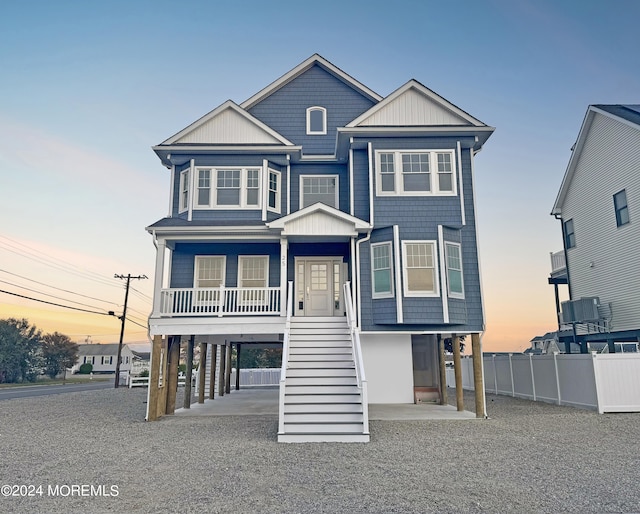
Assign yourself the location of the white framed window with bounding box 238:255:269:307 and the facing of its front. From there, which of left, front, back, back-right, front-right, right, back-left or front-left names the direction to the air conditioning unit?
left

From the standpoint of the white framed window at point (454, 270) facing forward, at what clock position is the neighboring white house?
The neighboring white house is roughly at 9 o'clock from the white framed window.

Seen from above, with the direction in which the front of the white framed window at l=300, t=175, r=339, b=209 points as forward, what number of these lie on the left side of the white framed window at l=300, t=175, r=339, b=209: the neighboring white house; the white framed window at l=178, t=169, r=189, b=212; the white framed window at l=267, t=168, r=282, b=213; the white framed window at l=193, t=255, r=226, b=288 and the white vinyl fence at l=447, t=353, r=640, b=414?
2

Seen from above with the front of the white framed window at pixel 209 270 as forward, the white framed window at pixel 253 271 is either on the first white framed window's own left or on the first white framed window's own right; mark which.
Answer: on the first white framed window's own left

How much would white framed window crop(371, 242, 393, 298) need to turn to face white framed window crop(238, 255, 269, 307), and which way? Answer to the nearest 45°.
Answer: approximately 45° to its right

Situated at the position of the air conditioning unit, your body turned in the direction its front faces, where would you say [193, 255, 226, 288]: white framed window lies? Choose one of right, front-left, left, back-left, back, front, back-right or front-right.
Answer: front

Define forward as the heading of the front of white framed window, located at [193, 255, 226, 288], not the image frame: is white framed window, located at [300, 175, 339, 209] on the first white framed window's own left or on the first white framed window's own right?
on the first white framed window's own left

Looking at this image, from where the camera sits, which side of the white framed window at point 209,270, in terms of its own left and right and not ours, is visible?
front

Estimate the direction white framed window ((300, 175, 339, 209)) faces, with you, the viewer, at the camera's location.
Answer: facing the viewer

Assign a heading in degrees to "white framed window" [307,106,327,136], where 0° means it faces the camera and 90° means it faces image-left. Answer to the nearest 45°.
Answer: approximately 0°

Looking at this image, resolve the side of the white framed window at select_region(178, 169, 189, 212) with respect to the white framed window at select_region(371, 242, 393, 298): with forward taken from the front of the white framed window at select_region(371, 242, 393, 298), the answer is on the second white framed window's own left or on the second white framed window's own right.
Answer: on the second white framed window's own right

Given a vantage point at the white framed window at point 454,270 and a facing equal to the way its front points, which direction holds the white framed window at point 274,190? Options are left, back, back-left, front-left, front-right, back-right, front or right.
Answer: back-right
